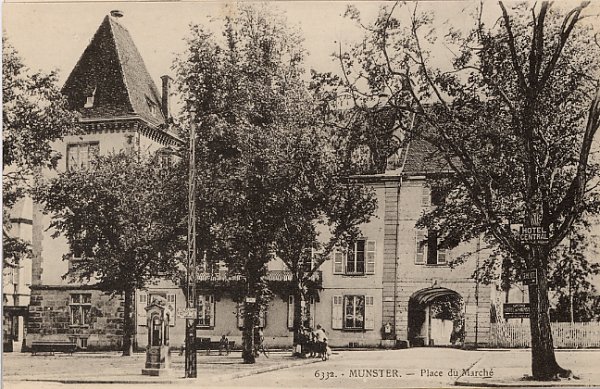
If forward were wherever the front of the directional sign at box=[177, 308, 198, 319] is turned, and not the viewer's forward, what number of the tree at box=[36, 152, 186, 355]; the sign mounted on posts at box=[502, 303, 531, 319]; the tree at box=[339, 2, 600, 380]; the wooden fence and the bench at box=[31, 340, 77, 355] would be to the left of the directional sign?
3

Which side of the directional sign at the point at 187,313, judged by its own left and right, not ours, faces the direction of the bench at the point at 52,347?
right

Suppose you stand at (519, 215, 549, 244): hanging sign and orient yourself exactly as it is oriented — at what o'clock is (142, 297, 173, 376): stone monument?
The stone monument is roughly at 3 o'clock from the hanging sign.

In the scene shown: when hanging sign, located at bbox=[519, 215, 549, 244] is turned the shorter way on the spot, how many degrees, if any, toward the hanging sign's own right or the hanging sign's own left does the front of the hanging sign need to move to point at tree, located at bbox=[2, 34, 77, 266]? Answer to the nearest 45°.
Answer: approximately 90° to the hanging sign's own right

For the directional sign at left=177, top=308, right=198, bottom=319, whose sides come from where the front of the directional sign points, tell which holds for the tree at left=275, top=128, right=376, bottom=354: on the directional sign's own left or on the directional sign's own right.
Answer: on the directional sign's own left

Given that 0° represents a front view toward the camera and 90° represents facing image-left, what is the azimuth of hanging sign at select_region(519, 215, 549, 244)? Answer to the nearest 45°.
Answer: approximately 0°

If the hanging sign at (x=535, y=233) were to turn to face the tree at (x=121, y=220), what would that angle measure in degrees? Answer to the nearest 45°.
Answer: approximately 90° to its right

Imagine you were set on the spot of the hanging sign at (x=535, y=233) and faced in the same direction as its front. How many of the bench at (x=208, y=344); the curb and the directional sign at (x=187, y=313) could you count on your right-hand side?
3
